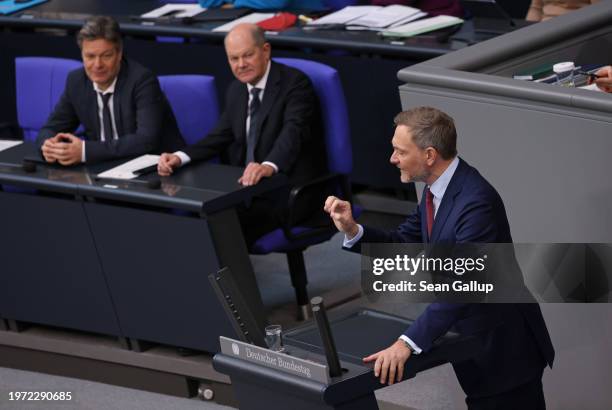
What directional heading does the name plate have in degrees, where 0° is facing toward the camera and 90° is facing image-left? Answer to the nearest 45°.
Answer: approximately 45°

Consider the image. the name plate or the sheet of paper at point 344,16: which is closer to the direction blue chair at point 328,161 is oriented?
the name plate

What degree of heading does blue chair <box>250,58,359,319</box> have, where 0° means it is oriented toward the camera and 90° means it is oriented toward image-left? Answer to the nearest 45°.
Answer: approximately 45°

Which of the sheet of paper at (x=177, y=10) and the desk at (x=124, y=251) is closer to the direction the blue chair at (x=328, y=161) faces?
the desk

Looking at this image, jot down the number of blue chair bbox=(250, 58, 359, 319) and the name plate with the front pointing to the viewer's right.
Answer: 0

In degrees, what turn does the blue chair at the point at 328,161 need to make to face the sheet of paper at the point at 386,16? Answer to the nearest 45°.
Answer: approximately 135° to its right

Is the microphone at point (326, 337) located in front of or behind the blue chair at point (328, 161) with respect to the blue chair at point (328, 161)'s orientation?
in front

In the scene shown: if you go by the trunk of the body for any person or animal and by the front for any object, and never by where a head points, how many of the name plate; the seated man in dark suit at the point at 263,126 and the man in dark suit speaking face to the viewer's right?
0

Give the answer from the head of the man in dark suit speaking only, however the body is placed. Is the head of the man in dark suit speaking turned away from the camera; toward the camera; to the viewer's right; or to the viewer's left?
to the viewer's left

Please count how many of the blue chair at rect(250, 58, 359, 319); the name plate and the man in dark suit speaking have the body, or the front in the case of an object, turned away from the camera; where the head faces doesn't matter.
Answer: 0

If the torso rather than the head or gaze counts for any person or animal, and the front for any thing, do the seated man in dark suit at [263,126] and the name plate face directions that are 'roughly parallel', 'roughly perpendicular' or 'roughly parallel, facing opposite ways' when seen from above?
roughly parallel

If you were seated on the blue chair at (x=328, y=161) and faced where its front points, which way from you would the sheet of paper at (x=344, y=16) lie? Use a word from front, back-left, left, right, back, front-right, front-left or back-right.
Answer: back-right

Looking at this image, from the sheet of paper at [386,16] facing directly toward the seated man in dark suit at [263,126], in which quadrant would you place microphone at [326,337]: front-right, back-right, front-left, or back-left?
front-left

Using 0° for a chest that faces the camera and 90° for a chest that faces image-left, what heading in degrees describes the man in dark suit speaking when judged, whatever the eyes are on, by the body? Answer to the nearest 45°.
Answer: approximately 90°

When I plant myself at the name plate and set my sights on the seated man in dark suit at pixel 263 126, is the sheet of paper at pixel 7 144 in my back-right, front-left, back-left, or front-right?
front-left

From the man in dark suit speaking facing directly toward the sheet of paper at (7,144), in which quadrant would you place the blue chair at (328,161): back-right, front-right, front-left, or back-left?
front-right

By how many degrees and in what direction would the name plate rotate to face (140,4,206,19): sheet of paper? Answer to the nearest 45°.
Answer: approximately 135° to its right

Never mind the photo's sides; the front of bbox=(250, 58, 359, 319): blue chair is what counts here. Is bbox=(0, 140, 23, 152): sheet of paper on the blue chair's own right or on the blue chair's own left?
on the blue chair's own right
